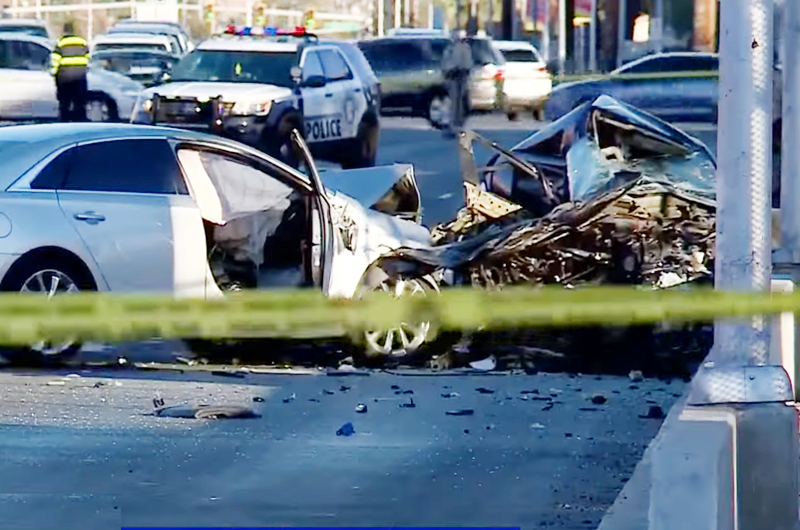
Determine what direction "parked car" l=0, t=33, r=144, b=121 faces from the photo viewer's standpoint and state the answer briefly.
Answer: facing to the right of the viewer

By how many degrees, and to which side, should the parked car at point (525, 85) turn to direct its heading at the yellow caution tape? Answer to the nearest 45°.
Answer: approximately 180°

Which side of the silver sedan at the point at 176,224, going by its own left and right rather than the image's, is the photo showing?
right

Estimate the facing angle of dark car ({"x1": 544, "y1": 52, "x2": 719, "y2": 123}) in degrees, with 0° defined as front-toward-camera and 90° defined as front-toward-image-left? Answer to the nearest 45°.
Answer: approximately 90°

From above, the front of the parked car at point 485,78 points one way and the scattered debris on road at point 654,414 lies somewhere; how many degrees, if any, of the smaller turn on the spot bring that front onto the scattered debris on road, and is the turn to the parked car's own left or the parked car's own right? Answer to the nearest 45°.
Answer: approximately 180°

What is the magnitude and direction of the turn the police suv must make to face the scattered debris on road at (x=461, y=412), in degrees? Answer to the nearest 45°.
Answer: approximately 45° to its left

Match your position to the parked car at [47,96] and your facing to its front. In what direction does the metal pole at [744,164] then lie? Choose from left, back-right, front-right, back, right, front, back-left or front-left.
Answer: right

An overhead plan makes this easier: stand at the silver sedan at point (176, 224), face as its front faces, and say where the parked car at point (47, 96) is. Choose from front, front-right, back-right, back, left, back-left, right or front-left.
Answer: left

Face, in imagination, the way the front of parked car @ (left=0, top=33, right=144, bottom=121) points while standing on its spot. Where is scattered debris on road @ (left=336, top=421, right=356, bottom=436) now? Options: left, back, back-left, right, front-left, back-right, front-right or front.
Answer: right

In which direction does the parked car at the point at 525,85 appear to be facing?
away from the camera

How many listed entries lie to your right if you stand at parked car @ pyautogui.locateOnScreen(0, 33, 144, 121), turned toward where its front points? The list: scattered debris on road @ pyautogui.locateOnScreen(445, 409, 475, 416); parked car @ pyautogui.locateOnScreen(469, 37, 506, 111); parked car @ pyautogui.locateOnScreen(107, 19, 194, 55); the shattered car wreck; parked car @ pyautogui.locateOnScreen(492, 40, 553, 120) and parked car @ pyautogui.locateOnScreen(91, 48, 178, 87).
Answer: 2
